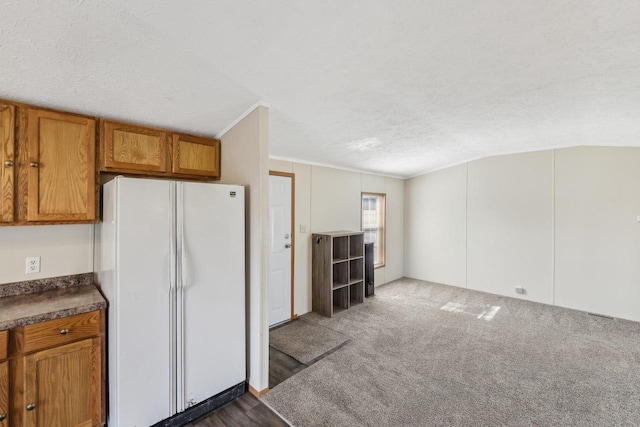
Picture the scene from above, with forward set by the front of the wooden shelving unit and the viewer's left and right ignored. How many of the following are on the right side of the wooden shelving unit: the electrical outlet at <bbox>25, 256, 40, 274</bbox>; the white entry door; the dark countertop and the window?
3

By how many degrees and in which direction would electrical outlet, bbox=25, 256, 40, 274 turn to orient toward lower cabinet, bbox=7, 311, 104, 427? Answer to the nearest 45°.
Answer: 0° — it already faces it

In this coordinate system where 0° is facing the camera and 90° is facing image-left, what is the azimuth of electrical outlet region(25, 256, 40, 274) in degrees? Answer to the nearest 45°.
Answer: approximately 0°

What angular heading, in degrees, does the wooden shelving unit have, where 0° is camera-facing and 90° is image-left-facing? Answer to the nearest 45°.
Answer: approximately 315°

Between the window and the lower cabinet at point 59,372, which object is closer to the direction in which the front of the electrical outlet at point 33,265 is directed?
the lower cabinet

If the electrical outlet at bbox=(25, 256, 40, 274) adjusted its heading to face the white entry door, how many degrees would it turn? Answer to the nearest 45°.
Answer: approximately 90° to its left

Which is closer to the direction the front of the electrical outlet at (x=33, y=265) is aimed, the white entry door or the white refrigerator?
the white refrigerator

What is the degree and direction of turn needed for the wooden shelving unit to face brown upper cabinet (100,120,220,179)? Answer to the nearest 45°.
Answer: approximately 90° to its right

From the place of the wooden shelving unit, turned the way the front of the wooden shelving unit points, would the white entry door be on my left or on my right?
on my right

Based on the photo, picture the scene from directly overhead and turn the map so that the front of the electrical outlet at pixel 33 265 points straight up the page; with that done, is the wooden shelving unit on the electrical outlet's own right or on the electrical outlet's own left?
on the electrical outlet's own left
